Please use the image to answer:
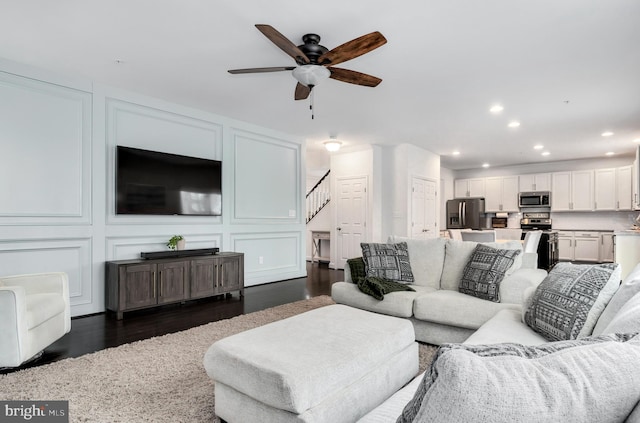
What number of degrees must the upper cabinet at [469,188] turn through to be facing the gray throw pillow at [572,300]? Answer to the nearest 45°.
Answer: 0° — it already faces it

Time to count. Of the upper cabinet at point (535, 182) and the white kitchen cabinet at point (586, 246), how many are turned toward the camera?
2

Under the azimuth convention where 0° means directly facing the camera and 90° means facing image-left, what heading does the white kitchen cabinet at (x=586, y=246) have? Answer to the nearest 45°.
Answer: approximately 0°

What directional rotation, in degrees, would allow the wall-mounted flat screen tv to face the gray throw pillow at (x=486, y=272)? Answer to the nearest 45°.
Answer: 0° — it already faces it

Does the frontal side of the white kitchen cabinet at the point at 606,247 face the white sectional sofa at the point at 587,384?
yes

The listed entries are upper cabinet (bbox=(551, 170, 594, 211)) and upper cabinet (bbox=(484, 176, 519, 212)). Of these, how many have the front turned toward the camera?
2

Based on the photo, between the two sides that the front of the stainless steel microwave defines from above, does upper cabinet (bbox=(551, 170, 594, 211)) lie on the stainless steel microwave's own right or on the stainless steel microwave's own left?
on the stainless steel microwave's own left

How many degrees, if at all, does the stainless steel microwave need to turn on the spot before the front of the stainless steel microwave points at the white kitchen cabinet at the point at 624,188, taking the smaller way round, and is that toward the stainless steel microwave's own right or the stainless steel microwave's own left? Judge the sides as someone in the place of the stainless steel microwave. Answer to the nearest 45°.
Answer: approximately 90° to the stainless steel microwave's own left
